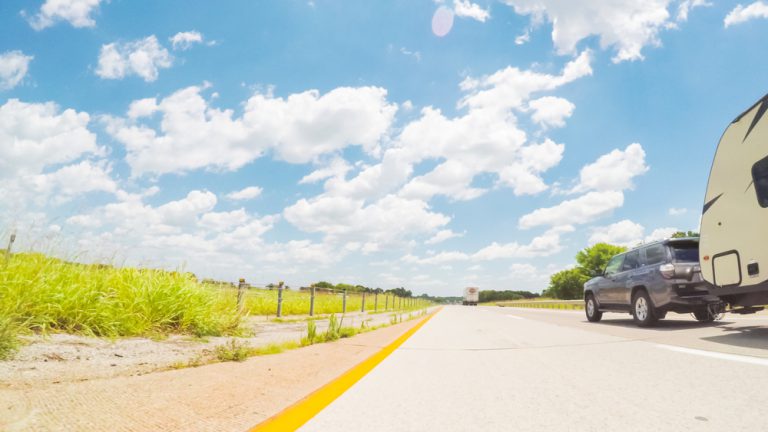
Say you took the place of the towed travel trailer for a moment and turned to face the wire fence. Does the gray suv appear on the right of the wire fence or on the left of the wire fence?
right

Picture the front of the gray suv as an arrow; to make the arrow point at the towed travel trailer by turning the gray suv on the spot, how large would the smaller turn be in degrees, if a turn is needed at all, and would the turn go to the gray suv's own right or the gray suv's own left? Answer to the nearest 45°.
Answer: approximately 135° to the gray suv's own left

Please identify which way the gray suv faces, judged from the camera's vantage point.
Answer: facing away from the viewer and to the left of the viewer

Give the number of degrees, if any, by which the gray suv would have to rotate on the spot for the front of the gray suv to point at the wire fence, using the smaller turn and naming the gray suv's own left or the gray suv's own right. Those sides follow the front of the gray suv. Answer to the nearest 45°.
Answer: approximately 45° to the gray suv's own left

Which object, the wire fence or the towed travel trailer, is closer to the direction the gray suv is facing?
the wire fence
